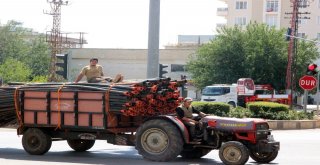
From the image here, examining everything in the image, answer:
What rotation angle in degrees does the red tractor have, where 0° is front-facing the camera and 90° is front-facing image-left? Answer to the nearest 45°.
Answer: approximately 315°

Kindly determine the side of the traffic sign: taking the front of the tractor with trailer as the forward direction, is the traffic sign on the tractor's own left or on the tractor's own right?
on the tractor's own left

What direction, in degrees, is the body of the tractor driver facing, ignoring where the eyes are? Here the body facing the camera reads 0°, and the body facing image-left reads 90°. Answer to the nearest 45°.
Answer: approximately 315°

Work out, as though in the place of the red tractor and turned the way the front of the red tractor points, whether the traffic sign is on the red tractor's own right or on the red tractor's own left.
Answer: on the red tractor's own left

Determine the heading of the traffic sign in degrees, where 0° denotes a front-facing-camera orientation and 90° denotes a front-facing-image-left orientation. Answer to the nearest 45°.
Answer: approximately 0°

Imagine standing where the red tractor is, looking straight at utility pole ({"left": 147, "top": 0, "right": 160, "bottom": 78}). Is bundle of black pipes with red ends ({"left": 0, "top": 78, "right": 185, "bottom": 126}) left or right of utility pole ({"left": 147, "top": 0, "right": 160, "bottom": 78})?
left
